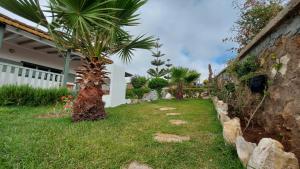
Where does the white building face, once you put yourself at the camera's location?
facing the viewer and to the right of the viewer

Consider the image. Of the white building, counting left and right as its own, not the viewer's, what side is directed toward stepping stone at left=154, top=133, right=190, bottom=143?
front

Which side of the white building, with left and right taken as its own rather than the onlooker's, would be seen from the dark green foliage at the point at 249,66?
front

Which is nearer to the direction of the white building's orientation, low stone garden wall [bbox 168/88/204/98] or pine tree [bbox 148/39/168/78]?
the low stone garden wall

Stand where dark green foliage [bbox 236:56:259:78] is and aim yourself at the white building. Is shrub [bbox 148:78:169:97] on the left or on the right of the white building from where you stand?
right

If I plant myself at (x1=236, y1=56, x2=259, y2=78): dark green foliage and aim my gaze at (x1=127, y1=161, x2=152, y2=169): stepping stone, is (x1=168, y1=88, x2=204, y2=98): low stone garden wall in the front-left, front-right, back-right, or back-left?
back-right

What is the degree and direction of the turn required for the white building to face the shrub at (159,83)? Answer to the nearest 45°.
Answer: approximately 45° to its left

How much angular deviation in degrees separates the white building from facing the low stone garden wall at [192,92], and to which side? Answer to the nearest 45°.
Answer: approximately 45° to its left

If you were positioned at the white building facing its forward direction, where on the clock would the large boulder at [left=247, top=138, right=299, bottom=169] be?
The large boulder is roughly at 1 o'clock from the white building.

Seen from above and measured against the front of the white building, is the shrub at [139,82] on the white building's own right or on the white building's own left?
on the white building's own left

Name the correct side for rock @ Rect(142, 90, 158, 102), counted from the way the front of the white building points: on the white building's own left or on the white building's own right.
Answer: on the white building's own left

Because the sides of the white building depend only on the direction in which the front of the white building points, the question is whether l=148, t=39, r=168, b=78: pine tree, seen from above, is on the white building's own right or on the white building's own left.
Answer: on the white building's own left

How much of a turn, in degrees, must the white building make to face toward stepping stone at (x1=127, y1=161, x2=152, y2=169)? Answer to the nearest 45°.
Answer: approximately 45° to its right

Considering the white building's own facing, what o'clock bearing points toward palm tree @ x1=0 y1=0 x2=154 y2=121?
The palm tree is roughly at 1 o'clock from the white building.
